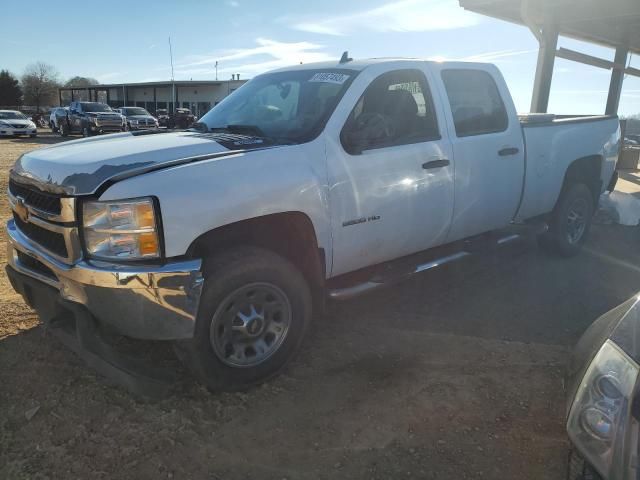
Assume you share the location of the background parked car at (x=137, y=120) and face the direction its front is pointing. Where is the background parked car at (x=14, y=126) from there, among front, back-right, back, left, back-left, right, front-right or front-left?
back-right

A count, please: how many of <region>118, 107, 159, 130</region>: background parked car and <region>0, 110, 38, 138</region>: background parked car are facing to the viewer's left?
0

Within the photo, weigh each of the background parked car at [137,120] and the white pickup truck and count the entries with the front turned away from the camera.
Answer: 0

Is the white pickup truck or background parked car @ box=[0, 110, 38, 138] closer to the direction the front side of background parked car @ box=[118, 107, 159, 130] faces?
the white pickup truck

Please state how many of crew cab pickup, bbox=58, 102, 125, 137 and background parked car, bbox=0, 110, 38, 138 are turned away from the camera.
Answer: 0

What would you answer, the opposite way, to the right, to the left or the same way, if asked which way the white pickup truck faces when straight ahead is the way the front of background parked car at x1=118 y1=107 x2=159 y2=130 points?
to the right

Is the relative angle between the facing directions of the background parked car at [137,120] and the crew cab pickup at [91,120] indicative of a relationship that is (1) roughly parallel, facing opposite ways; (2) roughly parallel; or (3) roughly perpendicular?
roughly parallel

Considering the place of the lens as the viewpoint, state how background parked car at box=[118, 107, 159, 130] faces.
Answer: facing the viewer and to the right of the viewer

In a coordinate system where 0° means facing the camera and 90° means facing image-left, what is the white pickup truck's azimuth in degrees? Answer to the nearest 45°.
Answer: approximately 45°

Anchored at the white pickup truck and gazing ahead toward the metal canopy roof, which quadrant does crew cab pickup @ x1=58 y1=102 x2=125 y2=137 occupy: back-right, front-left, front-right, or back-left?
front-left

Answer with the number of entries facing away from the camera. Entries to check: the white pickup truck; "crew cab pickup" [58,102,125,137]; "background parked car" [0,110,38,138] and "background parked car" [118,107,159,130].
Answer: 0

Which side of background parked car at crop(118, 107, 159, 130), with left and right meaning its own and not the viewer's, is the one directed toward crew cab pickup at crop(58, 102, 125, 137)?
right

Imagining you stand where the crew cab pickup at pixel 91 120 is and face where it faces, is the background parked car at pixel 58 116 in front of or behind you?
behind
